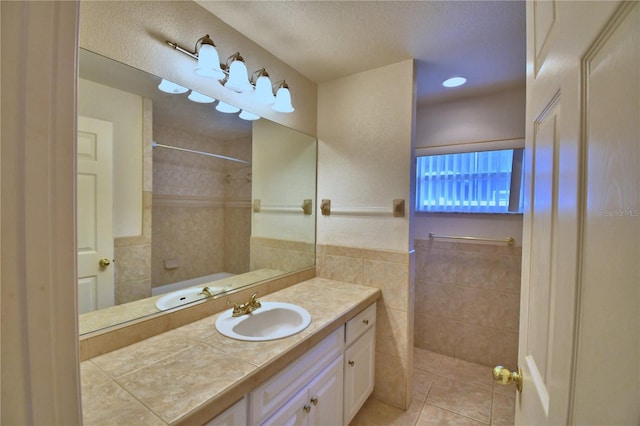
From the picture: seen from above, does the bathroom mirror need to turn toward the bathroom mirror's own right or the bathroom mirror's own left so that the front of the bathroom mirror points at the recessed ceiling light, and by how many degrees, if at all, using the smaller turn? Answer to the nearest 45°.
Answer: approximately 45° to the bathroom mirror's own left

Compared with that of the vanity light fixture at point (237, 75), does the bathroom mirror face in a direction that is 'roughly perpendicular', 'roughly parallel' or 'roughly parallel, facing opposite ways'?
roughly parallel

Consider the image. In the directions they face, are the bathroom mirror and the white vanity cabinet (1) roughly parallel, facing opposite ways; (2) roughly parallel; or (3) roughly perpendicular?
roughly parallel

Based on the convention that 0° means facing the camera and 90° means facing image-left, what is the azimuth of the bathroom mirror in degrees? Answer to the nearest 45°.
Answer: approximately 315°

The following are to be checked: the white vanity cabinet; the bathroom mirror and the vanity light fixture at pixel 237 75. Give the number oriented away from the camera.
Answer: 0

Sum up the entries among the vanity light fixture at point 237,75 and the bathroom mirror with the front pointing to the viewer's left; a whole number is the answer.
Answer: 0

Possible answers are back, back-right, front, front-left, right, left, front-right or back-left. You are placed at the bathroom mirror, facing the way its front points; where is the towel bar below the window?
front-left

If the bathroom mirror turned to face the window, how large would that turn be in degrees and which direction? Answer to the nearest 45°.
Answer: approximately 45° to its left

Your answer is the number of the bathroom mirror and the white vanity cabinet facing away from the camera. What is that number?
0

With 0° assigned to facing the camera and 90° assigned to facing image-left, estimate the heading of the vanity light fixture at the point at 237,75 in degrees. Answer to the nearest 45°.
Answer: approximately 315°
